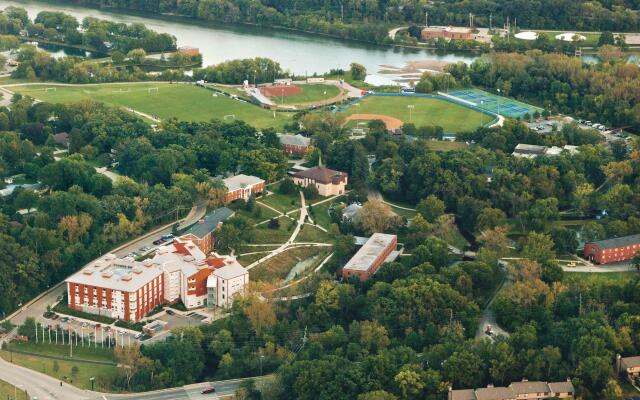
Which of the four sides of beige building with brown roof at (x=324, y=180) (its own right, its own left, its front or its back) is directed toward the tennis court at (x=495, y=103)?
back

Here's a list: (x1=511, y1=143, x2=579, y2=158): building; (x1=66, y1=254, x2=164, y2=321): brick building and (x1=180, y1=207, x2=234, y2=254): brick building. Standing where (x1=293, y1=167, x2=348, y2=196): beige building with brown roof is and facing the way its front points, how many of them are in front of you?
2

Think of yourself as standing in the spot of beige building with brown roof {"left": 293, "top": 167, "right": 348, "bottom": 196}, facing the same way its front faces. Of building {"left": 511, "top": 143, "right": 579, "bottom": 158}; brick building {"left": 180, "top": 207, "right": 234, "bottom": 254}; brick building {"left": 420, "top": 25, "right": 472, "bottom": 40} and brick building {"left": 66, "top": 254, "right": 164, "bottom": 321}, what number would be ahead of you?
2

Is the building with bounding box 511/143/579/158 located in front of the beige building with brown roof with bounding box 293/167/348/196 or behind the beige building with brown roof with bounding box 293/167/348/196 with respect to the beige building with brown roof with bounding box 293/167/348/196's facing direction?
behind

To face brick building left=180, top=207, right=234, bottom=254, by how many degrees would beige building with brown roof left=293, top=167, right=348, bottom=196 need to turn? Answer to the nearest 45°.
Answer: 0° — it already faces it

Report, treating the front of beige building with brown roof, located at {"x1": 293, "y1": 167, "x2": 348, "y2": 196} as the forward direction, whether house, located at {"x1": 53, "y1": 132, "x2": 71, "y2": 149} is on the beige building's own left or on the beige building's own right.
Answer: on the beige building's own right

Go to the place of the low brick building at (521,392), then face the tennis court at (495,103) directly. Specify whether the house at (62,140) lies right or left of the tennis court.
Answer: left

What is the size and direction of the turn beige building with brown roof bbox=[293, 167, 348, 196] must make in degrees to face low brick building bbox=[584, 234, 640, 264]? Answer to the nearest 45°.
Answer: approximately 90° to its left

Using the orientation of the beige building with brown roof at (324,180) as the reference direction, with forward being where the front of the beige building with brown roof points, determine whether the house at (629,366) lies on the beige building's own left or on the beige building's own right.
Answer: on the beige building's own left

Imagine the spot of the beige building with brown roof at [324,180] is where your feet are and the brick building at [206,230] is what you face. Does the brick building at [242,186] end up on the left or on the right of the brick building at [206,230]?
right

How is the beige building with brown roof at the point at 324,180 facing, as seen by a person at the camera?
facing the viewer and to the left of the viewer

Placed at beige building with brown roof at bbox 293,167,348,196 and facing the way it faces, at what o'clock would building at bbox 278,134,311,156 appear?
The building is roughly at 4 o'clock from the beige building with brown roof.
